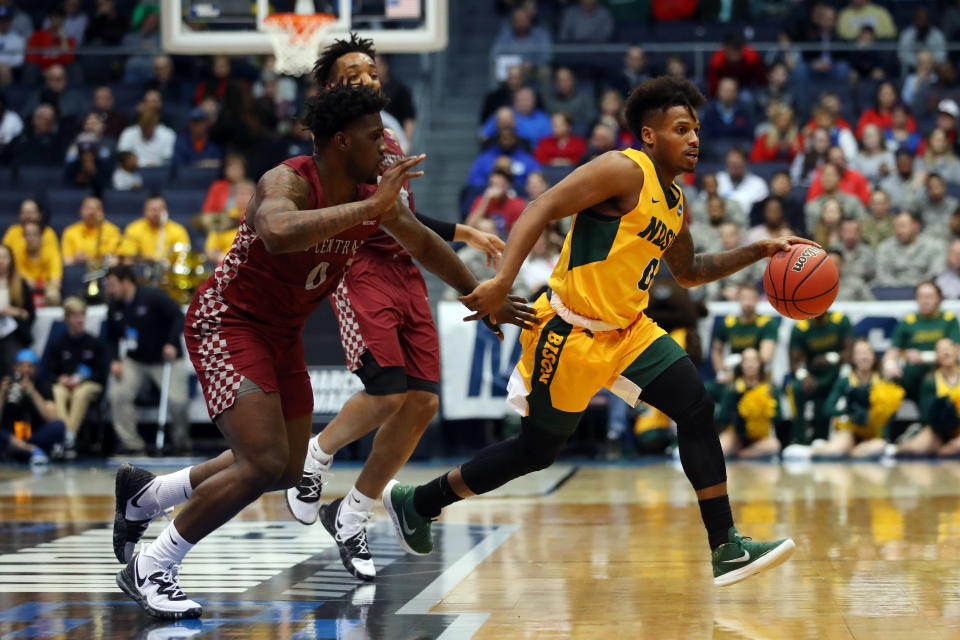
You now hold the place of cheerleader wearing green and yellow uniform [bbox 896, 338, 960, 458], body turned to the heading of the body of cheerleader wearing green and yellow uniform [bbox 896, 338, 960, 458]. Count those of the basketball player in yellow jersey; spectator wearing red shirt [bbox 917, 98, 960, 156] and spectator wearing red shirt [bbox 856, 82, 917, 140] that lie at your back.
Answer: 2

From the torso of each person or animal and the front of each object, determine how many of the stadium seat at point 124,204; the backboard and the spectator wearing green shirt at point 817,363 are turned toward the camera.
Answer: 3

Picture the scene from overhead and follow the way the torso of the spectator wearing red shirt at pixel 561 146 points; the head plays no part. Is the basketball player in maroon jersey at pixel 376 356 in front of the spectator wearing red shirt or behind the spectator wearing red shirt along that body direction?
in front

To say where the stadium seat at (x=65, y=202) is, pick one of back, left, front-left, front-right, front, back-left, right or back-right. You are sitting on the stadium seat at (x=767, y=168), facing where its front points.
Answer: right

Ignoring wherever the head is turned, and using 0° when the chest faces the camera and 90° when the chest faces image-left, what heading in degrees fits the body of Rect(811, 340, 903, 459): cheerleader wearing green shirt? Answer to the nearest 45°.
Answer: approximately 0°

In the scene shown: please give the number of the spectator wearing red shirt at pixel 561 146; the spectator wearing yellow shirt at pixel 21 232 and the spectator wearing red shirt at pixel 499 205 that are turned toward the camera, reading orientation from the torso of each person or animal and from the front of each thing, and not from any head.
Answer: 3

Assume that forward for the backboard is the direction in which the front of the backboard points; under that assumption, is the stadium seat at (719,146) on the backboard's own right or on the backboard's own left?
on the backboard's own left

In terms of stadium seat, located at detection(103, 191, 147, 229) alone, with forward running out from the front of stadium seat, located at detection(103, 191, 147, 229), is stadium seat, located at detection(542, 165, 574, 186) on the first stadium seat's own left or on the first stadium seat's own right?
on the first stadium seat's own left

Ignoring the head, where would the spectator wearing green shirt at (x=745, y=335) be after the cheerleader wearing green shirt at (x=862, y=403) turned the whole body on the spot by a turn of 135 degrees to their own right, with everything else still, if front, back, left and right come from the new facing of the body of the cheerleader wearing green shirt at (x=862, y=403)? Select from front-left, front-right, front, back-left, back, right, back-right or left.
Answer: front-left

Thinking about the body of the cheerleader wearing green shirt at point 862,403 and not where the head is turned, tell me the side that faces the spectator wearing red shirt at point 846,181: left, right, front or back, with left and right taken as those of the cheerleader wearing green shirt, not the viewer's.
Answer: back

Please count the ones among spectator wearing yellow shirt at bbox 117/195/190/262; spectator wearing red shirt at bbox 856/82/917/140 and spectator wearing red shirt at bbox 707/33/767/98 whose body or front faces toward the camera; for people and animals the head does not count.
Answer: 3
